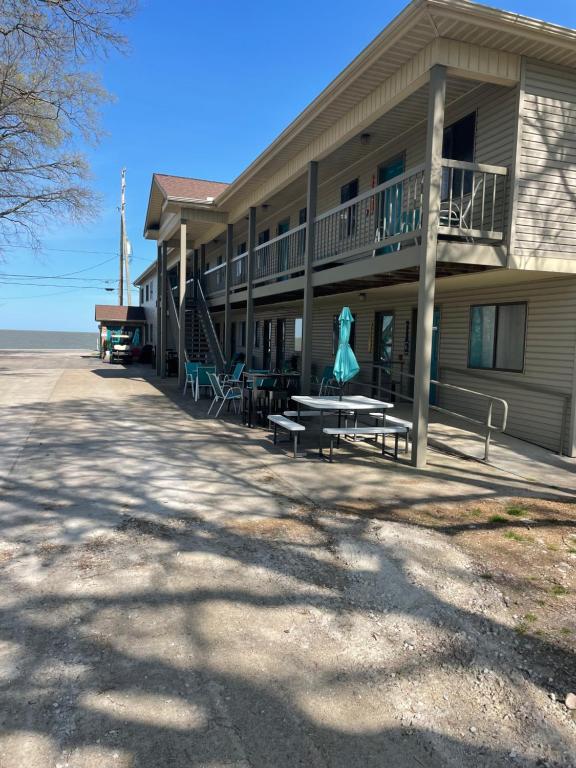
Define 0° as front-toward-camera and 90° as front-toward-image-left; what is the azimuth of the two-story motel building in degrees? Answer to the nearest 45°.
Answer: approximately 45°

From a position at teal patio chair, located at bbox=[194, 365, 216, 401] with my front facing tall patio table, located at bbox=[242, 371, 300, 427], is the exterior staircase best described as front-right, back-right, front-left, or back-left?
back-left
